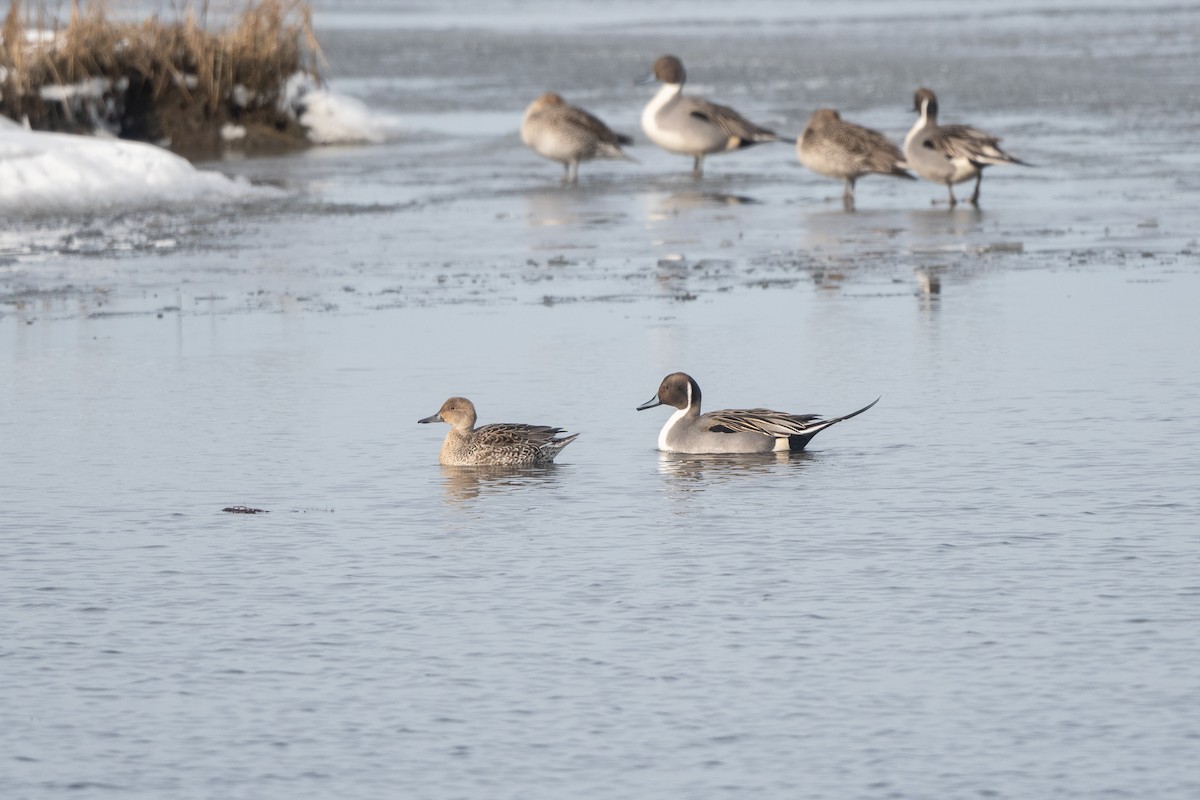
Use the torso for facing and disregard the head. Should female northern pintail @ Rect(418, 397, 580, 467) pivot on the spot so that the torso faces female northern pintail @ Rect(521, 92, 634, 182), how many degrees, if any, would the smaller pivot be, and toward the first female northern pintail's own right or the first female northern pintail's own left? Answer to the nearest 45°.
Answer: approximately 90° to the first female northern pintail's own right

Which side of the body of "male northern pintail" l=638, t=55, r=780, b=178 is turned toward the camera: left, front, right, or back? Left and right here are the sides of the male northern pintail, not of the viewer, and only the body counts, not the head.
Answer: left

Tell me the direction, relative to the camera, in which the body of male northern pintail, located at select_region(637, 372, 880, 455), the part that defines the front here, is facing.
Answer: to the viewer's left

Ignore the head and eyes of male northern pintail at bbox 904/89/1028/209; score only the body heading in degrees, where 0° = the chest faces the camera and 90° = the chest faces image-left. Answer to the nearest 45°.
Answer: approximately 90°

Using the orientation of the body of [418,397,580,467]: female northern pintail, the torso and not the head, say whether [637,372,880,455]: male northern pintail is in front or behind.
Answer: behind

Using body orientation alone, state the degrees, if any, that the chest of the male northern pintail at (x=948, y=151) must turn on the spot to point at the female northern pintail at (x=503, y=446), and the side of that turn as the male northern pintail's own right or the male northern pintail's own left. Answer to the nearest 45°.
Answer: approximately 90° to the male northern pintail's own left

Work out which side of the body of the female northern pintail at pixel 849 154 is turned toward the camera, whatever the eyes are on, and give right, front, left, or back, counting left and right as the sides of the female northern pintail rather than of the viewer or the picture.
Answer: left

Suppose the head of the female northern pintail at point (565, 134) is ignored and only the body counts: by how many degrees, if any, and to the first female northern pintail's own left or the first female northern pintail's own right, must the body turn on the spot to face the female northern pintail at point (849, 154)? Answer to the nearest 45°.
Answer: approximately 135° to the first female northern pintail's own left

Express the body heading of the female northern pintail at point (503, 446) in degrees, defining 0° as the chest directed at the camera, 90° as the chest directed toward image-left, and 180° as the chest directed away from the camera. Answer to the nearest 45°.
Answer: approximately 90°

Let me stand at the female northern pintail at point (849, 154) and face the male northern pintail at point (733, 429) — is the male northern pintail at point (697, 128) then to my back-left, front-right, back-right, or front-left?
back-right
